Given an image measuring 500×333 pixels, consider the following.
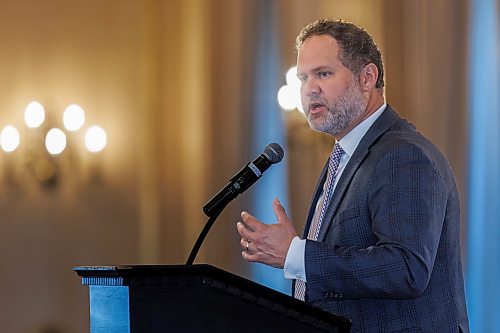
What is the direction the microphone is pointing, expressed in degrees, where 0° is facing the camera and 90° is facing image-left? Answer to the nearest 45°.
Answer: approximately 270°

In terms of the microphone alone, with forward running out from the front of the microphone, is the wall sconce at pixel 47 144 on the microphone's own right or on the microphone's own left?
on the microphone's own left

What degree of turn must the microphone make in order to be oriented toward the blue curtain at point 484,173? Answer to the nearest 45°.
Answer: approximately 45° to its left

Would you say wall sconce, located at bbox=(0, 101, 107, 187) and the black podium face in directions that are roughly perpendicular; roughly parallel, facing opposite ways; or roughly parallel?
roughly perpendicular

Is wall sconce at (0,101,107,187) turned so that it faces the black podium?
yes

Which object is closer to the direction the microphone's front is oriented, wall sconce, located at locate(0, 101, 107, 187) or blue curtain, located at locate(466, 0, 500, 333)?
the blue curtain

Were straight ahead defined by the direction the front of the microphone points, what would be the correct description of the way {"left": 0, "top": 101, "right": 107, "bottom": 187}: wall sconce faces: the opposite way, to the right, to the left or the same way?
to the right

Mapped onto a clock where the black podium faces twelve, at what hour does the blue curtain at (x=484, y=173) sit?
The blue curtain is roughly at 4 o'clock from the black podium.

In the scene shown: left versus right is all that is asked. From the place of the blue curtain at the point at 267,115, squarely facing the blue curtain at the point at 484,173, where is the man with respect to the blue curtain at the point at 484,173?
right

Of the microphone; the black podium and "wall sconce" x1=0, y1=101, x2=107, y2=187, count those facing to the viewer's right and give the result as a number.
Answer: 1

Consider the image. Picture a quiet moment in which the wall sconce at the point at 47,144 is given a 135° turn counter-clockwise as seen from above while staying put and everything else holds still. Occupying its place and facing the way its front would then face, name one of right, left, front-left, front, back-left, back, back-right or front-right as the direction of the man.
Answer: back-right

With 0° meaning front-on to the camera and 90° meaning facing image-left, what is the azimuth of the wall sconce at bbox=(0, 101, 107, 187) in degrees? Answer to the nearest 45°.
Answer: approximately 0°

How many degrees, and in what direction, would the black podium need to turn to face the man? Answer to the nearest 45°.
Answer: approximately 135° to its right

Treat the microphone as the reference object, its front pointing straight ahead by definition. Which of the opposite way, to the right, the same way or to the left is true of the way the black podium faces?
the opposite way

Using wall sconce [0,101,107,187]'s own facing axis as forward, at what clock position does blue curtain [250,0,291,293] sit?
The blue curtain is roughly at 10 o'clock from the wall sconce.

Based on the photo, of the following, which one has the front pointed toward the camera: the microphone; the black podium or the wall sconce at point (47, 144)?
the wall sconce

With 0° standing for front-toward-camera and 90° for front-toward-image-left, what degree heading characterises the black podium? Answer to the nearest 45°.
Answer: approximately 90°
